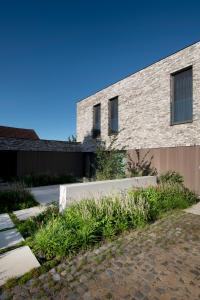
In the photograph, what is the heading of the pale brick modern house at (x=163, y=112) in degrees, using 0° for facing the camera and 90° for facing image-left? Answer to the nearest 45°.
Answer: approximately 45°

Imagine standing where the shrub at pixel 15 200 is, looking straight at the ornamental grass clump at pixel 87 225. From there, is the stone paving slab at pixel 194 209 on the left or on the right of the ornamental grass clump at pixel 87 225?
left

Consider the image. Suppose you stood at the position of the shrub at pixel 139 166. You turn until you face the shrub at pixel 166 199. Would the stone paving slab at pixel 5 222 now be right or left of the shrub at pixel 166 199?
right

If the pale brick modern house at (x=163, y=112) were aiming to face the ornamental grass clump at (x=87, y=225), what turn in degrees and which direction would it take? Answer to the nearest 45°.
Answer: approximately 45° to its left

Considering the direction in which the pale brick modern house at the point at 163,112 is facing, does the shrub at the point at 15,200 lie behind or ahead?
ahead

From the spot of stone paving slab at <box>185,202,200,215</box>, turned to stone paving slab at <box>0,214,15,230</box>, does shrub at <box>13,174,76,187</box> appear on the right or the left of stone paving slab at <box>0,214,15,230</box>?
right

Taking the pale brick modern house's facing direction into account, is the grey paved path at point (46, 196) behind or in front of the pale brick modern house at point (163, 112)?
in front

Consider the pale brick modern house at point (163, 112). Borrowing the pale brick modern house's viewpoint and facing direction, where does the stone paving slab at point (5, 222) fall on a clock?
The stone paving slab is roughly at 12 o'clock from the pale brick modern house.

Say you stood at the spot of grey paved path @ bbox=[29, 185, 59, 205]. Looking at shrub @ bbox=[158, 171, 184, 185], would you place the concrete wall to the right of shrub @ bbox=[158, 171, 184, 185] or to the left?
right
